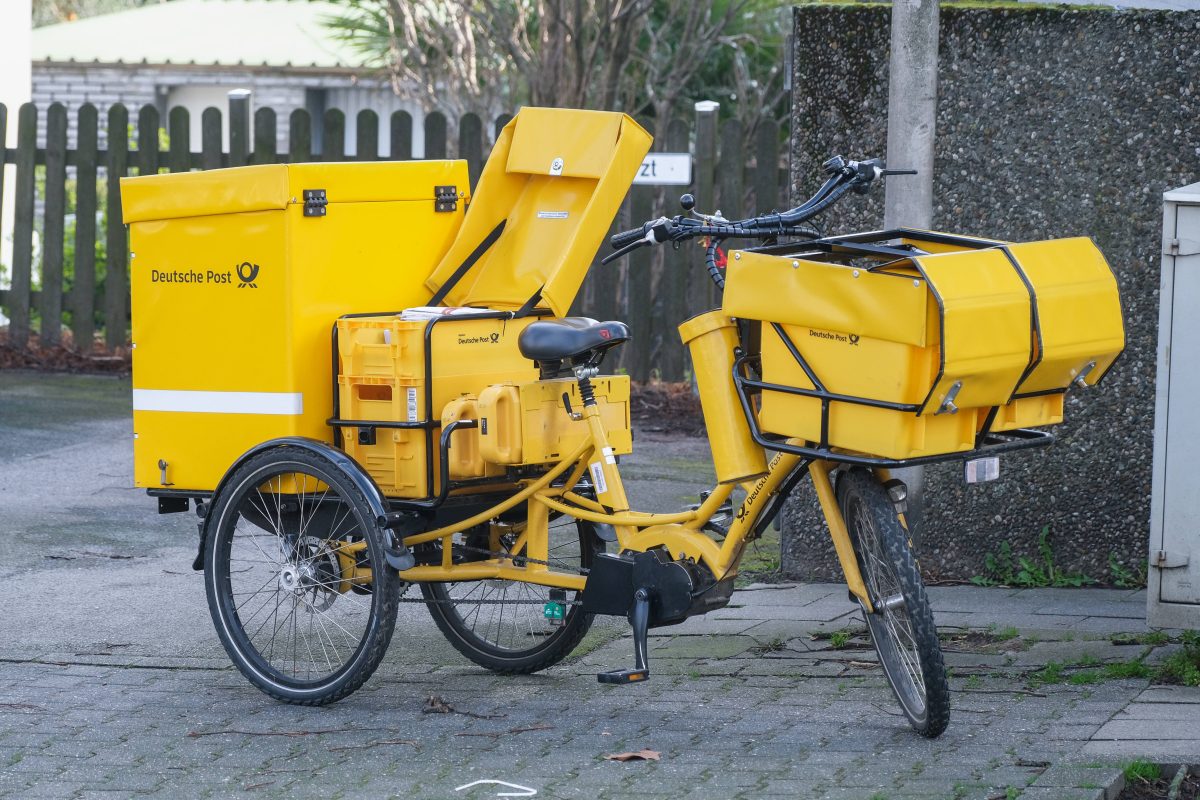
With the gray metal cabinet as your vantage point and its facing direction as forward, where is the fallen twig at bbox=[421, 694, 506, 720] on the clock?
The fallen twig is roughly at 2 o'clock from the gray metal cabinet.

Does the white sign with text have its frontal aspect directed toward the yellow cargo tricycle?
yes

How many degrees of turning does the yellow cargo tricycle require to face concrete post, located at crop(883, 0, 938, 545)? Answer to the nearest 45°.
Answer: approximately 90° to its left

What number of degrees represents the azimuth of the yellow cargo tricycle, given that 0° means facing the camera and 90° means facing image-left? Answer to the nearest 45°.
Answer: approximately 315°

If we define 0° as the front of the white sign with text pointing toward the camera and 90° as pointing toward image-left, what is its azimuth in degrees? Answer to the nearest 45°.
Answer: approximately 0°

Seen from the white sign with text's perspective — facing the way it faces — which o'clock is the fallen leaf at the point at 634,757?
The fallen leaf is roughly at 12 o'clock from the white sign with text.

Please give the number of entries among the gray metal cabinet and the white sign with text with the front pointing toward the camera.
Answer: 2

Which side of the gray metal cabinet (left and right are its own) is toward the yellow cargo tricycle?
right

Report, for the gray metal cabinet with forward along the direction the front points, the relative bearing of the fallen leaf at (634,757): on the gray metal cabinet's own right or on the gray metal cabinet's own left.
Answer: on the gray metal cabinet's own right
